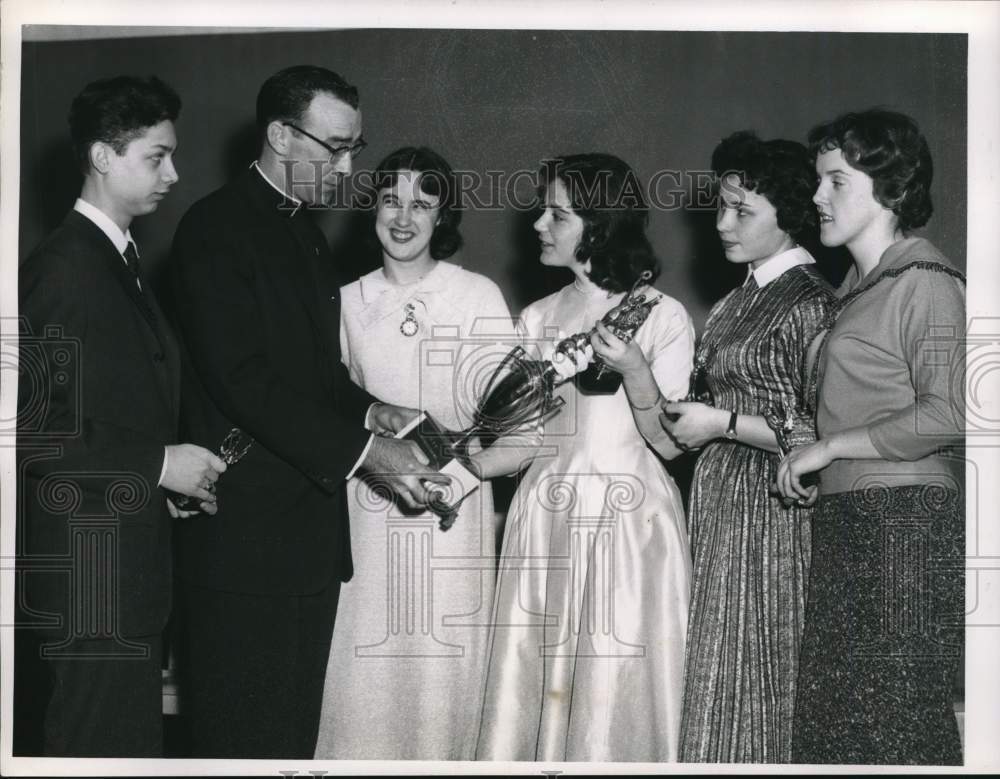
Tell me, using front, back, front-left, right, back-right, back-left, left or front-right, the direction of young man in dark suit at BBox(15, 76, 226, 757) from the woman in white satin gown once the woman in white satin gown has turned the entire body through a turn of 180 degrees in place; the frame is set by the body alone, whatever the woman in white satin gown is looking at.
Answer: back-left

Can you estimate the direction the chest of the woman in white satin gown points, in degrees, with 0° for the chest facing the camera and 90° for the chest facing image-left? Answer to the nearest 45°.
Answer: approximately 45°

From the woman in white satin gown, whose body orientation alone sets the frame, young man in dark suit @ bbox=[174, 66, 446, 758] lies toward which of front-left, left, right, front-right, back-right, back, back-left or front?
front-right

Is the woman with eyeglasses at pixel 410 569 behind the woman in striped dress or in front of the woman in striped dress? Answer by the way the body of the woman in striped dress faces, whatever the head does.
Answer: in front

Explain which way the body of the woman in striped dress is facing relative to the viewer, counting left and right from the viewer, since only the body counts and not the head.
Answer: facing the viewer and to the left of the viewer

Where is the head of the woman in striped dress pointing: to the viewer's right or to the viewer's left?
to the viewer's left

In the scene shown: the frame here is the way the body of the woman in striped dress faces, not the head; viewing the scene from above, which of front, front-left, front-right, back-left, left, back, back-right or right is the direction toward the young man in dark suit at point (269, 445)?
front-right

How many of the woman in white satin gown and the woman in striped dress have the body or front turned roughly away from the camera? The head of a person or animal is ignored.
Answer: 0

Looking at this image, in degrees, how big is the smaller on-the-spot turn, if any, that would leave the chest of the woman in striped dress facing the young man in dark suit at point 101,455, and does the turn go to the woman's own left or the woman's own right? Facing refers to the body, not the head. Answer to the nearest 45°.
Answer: approximately 45° to the woman's own right

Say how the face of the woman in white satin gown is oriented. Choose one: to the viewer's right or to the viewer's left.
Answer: to the viewer's left

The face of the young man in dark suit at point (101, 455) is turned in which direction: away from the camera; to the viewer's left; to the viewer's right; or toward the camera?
to the viewer's right

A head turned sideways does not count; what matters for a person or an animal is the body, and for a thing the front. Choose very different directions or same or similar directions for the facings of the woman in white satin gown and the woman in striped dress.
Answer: same or similar directions
